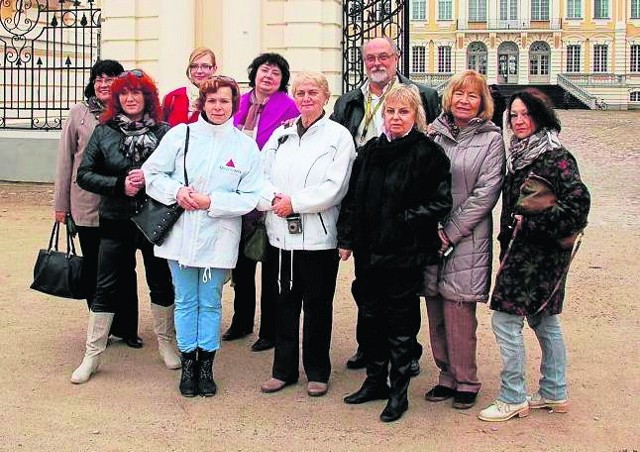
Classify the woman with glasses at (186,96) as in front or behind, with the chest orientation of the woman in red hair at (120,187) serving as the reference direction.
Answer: behind

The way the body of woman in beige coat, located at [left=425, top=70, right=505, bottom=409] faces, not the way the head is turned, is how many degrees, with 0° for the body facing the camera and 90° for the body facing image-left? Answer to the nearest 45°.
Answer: approximately 45°

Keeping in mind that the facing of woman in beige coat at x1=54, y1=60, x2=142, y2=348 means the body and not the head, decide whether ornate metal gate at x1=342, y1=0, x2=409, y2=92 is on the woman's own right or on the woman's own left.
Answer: on the woman's own left

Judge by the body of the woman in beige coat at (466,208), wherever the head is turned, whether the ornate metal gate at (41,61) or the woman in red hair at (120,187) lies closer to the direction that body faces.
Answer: the woman in red hair

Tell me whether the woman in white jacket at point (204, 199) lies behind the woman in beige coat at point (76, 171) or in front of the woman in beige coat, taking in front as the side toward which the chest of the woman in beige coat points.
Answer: in front

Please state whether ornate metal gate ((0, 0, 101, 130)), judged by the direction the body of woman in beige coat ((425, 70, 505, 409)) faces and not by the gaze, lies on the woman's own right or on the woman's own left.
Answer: on the woman's own right

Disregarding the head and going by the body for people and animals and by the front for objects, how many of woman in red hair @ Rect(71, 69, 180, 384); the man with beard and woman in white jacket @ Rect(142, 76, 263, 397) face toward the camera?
3

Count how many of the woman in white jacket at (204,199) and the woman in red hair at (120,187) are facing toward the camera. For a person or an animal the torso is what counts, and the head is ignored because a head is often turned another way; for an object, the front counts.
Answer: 2
